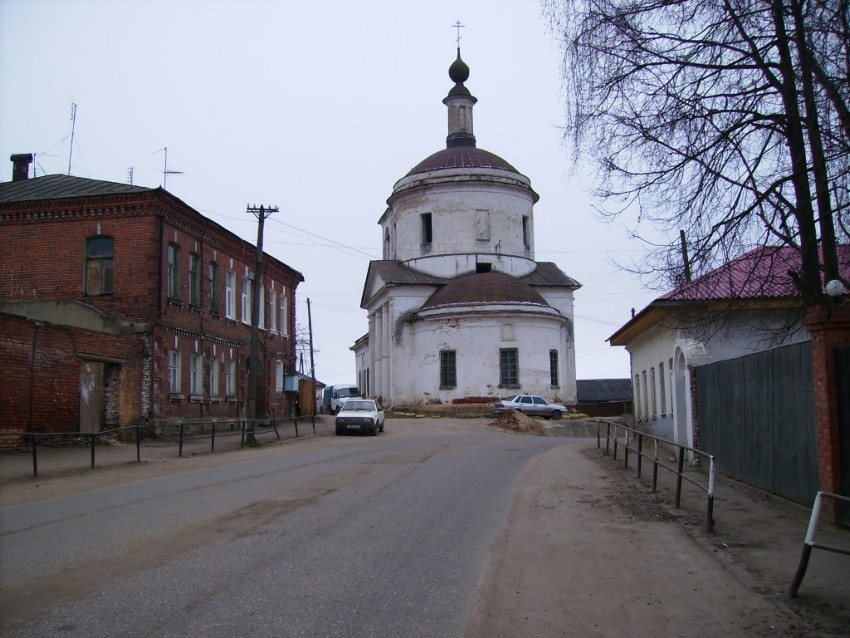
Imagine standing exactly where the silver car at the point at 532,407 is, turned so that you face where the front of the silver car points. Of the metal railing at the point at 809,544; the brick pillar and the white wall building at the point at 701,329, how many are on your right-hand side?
3

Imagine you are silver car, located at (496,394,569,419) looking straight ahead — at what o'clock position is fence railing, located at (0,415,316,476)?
The fence railing is roughly at 4 o'clock from the silver car.

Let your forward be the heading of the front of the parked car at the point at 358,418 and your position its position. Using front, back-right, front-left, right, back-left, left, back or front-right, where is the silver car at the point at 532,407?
back-left

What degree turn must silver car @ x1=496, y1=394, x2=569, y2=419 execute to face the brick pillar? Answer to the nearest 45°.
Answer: approximately 90° to its right

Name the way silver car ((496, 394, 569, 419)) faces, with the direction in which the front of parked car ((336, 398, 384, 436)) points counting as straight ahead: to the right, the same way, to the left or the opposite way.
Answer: to the left

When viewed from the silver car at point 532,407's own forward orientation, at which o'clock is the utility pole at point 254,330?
The utility pole is roughly at 4 o'clock from the silver car.

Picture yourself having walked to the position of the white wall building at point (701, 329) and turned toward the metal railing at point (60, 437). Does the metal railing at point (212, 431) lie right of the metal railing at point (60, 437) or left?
right

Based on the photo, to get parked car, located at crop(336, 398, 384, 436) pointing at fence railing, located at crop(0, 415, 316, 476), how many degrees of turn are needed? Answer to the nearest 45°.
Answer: approximately 45° to its right

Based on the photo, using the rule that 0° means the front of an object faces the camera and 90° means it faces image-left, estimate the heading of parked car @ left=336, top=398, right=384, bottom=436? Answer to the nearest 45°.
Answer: approximately 0°

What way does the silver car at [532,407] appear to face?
to the viewer's right
